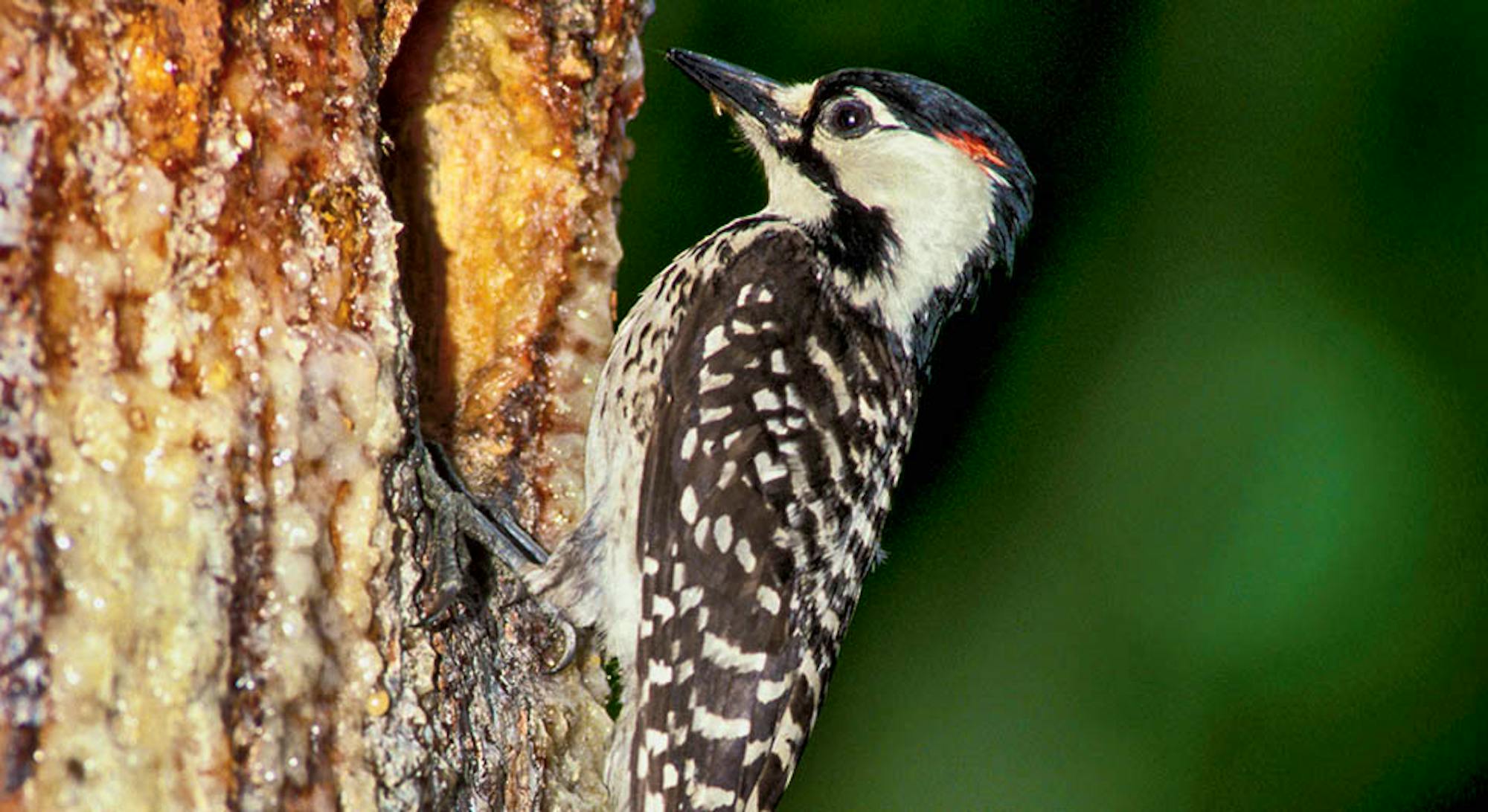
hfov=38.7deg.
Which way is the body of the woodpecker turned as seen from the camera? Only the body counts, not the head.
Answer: to the viewer's left
